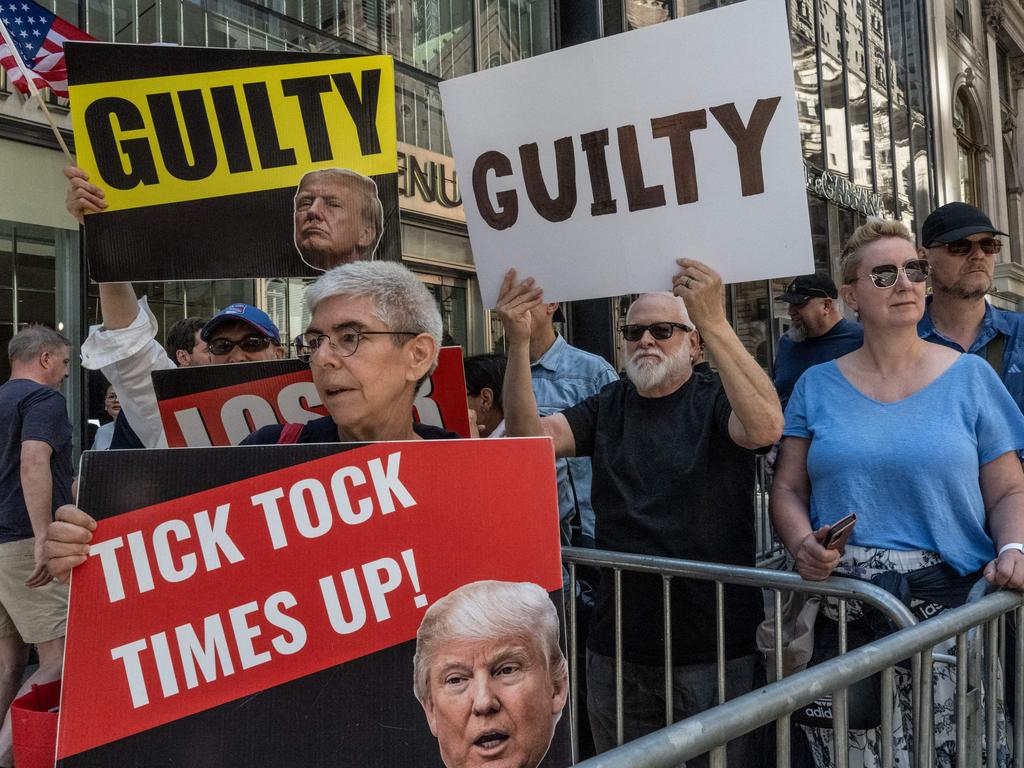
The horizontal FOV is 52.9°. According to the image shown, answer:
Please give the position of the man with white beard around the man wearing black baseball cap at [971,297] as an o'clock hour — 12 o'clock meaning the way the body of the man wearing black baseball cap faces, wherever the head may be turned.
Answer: The man with white beard is roughly at 3 o'clock from the man wearing black baseball cap.

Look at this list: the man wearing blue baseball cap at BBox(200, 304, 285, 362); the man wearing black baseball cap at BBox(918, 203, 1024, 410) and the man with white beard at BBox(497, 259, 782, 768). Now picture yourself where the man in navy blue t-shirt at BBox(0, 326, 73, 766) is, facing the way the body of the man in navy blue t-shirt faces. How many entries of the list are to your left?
0

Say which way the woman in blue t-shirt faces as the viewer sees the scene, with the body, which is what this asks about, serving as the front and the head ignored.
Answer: toward the camera

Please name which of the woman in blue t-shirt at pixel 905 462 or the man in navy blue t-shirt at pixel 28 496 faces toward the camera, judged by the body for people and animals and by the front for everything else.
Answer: the woman in blue t-shirt

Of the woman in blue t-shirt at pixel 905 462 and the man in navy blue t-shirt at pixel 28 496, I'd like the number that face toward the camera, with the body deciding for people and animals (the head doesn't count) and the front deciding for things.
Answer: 1

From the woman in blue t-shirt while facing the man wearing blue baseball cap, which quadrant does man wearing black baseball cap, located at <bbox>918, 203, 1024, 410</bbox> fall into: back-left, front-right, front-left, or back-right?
back-right

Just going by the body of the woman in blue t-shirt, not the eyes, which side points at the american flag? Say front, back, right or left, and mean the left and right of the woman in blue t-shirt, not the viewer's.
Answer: right

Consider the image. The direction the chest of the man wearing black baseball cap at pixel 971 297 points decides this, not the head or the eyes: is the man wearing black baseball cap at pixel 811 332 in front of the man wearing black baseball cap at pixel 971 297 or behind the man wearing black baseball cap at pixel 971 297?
behind

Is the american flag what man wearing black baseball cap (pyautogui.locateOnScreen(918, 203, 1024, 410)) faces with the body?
no

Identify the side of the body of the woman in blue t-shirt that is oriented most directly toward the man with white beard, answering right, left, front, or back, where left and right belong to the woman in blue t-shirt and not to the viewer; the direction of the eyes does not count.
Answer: right

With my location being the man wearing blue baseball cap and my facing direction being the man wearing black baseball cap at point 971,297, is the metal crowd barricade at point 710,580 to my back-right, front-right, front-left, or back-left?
front-right

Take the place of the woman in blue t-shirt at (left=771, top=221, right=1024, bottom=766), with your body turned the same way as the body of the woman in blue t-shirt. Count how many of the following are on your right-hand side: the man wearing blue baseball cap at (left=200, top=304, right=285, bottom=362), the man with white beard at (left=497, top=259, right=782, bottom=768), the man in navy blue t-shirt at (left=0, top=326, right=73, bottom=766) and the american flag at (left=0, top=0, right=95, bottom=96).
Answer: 4

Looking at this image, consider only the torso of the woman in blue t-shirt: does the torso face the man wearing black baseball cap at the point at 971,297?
no
